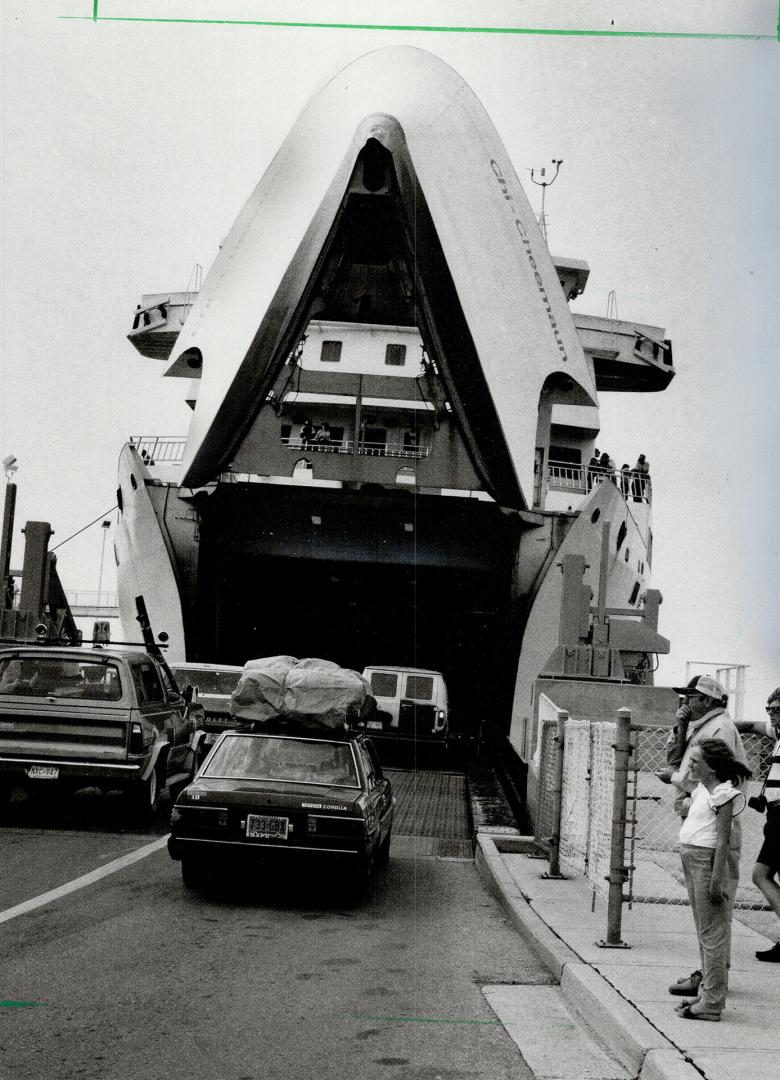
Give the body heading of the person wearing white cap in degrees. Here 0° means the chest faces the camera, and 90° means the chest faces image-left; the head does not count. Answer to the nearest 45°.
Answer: approximately 90°

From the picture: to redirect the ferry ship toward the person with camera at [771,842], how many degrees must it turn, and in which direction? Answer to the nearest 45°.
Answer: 0° — it already faces them

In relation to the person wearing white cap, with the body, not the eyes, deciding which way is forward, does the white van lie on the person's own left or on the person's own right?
on the person's own right

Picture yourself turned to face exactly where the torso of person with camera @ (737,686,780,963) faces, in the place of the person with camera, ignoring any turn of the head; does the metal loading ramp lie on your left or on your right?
on your right

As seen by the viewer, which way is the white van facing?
away from the camera

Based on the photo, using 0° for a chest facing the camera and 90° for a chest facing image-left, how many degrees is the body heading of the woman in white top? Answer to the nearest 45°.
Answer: approximately 90°

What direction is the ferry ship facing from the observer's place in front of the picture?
facing the viewer

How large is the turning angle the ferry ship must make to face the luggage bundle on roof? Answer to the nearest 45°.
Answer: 0° — it already faces it

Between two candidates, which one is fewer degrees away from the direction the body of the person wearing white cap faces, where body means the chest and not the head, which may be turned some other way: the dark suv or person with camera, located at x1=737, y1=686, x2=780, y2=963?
the dark suv

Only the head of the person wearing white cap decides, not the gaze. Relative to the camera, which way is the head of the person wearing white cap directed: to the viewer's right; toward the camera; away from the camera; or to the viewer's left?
to the viewer's left

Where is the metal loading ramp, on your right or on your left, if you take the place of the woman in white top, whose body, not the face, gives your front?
on your right

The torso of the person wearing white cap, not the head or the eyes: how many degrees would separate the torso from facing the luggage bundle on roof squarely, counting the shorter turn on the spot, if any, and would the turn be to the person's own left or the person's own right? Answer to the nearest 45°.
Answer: approximately 45° to the person's own right

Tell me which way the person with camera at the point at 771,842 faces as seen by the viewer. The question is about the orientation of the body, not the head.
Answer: to the viewer's left

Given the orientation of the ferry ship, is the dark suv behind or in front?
in front
